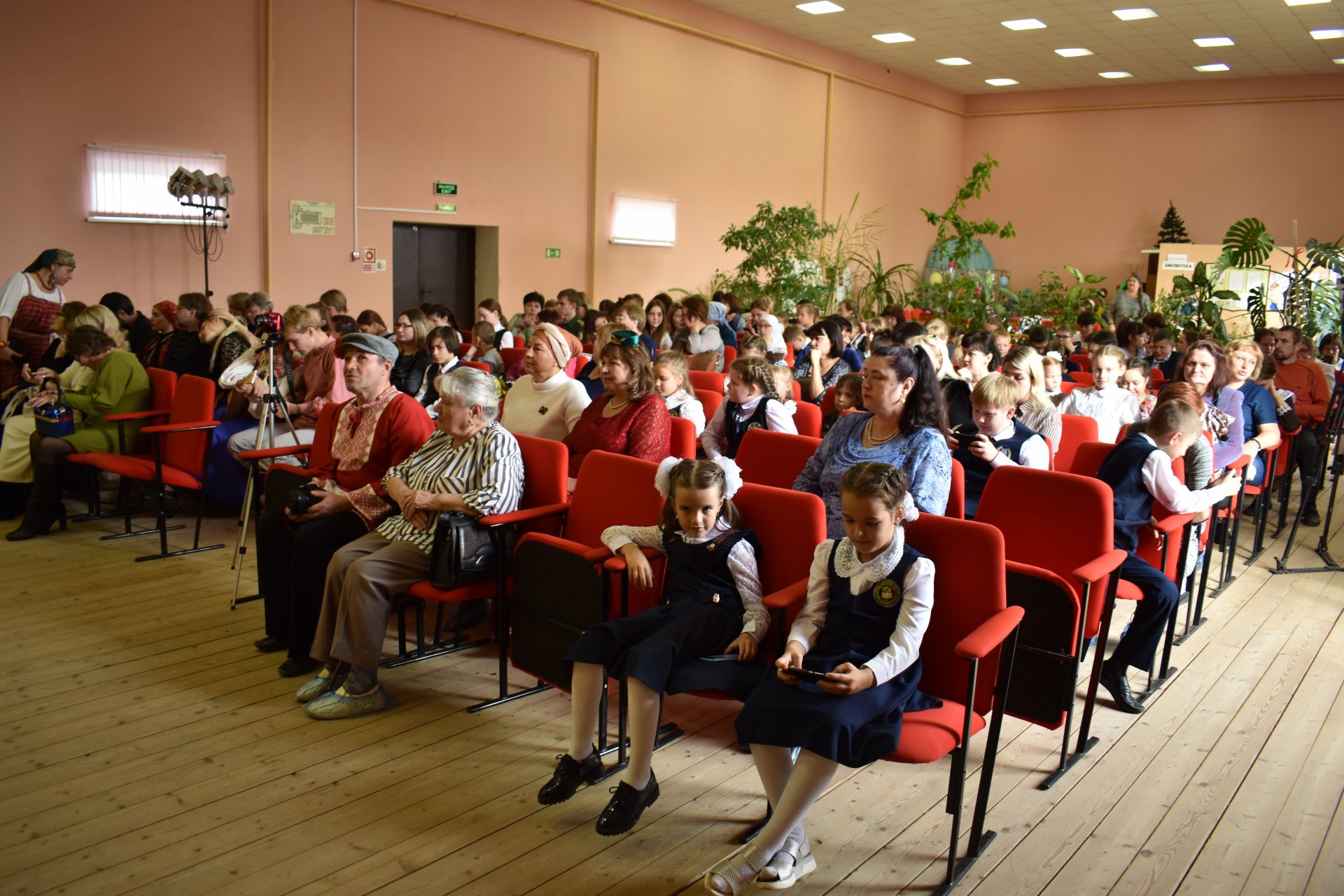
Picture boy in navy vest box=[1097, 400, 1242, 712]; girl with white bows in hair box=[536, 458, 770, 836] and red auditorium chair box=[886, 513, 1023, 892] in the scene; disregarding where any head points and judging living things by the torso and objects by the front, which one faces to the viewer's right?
the boy in navy vest

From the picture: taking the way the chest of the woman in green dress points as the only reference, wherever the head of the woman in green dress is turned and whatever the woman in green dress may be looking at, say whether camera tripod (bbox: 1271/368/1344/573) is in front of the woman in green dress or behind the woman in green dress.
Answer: behind

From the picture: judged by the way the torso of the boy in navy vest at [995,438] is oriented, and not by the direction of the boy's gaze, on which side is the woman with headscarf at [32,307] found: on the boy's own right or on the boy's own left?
on the boy's own right

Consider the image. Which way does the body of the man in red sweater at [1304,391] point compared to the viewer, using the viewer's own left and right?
facing the viewer and to the left of the viewer

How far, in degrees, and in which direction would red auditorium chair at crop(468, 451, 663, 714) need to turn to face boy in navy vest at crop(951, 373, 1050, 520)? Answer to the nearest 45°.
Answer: approximately 135° to its left

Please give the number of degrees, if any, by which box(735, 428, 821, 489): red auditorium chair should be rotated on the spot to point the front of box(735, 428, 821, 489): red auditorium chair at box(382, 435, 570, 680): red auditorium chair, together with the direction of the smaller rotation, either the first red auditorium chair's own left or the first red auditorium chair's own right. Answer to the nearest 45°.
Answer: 0° — it already faces it

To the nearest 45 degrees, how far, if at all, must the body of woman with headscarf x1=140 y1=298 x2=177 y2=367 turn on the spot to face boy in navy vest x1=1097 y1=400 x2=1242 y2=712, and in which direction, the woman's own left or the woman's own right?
approximately 90° to the woman's own left

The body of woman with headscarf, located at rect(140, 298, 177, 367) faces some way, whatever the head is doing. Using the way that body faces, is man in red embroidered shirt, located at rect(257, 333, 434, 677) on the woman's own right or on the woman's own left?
on the woman's own left

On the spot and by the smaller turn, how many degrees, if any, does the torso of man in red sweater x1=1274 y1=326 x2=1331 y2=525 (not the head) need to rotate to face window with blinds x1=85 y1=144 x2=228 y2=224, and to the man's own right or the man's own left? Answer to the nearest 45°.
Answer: approximately 45° to the man's own right

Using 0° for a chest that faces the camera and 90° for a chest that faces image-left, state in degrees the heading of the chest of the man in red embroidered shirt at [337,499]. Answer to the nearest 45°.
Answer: approximately 45°

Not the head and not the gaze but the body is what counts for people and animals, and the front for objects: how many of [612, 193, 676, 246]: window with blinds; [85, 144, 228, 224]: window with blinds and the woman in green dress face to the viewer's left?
1

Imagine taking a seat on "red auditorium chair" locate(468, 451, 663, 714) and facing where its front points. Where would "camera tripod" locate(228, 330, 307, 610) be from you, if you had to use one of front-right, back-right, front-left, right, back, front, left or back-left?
right

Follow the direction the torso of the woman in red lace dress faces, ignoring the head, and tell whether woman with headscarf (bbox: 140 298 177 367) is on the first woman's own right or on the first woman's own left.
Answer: on the first woman's own right

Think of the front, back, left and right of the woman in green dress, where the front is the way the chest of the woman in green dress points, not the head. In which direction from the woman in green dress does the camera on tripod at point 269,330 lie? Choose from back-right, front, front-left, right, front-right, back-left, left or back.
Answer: back-left
